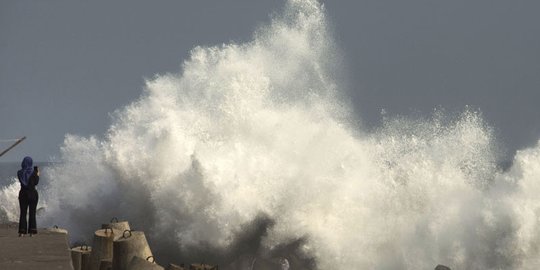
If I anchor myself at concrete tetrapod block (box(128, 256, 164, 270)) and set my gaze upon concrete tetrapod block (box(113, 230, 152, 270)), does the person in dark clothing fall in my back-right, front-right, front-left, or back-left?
front-left

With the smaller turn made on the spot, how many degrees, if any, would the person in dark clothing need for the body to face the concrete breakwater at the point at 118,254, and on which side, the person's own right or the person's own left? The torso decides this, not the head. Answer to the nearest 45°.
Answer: approximately 45° to the person's own right

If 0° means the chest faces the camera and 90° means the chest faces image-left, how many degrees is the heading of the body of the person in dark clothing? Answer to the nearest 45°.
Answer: approximately 180°

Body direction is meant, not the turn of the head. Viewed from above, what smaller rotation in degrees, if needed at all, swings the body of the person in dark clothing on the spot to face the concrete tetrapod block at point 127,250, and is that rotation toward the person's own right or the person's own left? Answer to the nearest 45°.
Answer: approximately 90° to the person's own right

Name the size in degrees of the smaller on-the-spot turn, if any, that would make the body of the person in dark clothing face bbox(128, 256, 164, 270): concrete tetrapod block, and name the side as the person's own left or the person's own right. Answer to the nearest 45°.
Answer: approximately 90° to the person's own right
